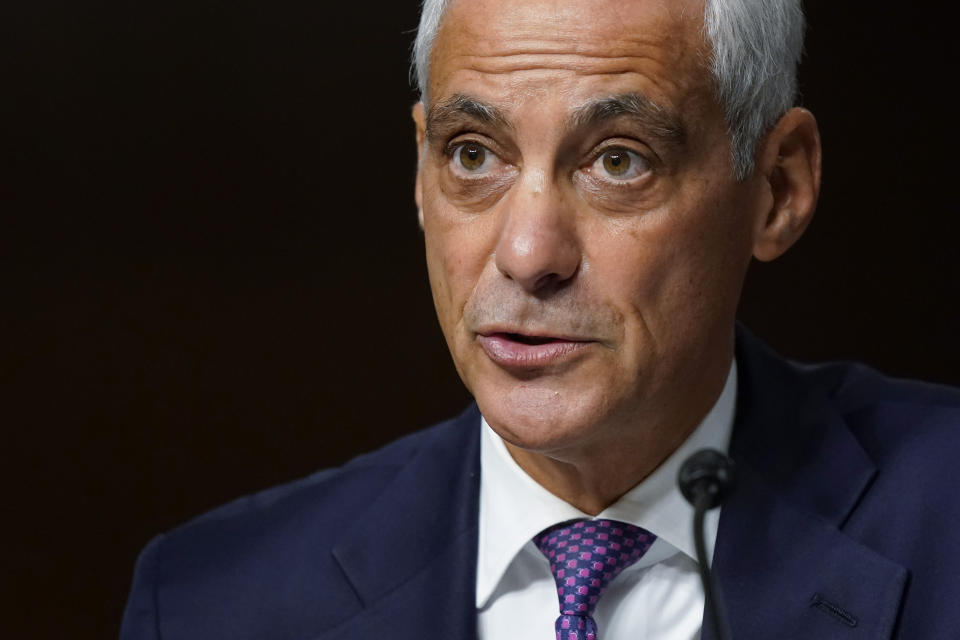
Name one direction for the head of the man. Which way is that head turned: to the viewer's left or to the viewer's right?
to the viewer's left

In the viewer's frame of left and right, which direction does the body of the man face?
facing the viewer
